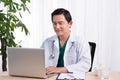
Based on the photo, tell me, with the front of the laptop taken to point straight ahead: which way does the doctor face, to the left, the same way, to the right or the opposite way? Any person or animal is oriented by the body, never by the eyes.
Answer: the opposite way

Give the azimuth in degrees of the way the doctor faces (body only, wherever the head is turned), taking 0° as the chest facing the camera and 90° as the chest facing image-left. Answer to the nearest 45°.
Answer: approximately 45°

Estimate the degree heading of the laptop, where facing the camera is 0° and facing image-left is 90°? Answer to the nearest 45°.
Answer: approximately 225°

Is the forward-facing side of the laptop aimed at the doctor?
yes

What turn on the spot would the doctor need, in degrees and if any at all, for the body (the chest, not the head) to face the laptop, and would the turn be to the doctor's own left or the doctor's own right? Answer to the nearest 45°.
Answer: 0° — they already face it
